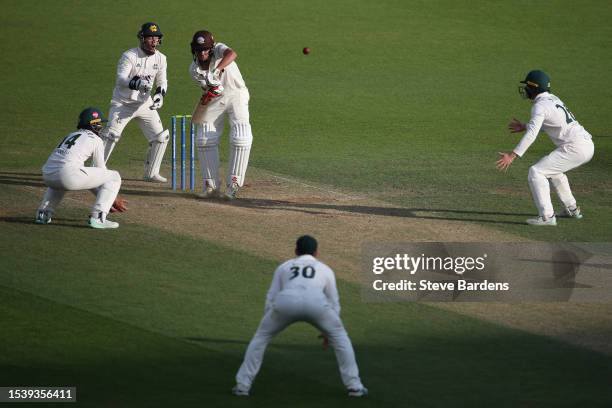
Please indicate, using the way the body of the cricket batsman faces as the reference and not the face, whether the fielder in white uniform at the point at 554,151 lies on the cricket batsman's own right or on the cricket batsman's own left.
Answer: on the cricket batsman's own left

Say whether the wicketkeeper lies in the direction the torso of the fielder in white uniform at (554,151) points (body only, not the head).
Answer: yes

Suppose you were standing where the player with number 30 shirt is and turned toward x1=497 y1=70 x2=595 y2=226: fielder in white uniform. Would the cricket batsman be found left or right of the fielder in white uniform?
left

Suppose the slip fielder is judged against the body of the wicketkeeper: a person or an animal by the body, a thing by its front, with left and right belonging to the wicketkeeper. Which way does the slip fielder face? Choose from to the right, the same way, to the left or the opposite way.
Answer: to the left

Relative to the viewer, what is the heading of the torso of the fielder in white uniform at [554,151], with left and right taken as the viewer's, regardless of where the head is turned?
facing to the left of the viewer

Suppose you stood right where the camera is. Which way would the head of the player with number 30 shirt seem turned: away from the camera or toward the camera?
away from the camera

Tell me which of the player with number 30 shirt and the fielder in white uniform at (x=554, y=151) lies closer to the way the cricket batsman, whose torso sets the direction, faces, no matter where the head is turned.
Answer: the player with number 30 shirt

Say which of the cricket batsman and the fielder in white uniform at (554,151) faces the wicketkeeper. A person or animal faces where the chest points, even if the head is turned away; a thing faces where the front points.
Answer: the fielder in white uniform

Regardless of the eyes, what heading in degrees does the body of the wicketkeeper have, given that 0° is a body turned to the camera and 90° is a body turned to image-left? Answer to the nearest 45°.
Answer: approximately 315°

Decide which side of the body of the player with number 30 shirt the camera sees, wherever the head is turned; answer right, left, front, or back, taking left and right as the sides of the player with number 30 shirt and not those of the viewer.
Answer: back

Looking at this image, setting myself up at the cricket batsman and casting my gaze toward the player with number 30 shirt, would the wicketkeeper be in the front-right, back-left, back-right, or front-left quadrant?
back-right

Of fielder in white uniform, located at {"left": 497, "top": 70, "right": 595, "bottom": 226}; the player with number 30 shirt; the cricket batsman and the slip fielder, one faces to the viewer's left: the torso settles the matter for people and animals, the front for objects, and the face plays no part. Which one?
the fielder in white uniform

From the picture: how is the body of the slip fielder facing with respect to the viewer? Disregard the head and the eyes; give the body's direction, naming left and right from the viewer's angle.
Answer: facing away from the viewer and to the right of the viewer
